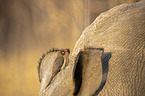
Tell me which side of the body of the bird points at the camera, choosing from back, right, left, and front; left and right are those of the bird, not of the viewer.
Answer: right
